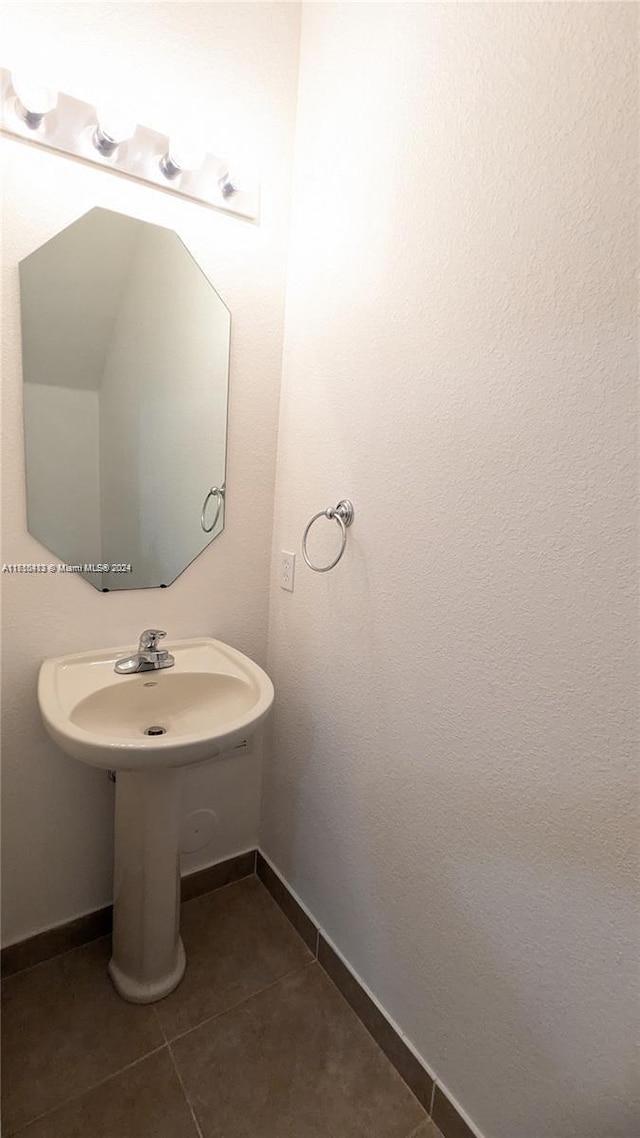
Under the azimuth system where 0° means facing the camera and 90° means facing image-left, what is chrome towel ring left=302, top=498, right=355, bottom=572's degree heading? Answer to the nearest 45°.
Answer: approximately 45°

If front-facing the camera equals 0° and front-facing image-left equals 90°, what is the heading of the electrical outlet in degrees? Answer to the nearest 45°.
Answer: approximately 45°

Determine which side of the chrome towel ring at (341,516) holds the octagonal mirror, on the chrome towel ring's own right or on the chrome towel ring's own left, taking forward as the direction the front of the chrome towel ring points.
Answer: on the chrome towel ring's own right
